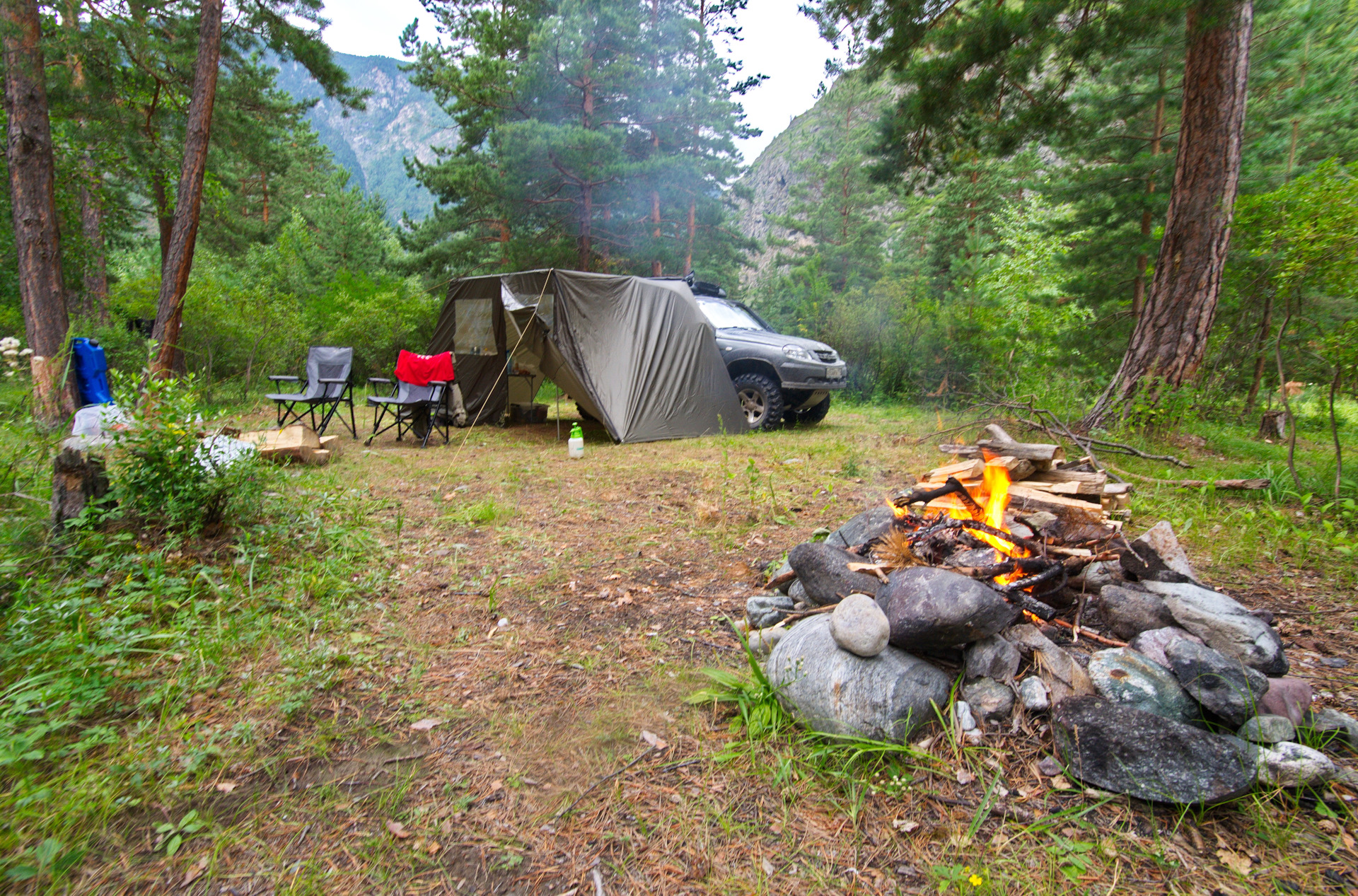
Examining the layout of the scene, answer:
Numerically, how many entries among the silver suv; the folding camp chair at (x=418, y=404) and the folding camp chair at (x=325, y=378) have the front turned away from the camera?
0

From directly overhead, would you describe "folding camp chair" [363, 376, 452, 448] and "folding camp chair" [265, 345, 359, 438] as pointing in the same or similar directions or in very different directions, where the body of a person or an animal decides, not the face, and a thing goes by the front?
same or similar directions

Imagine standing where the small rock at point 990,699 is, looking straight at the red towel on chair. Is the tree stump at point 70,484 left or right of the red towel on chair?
left

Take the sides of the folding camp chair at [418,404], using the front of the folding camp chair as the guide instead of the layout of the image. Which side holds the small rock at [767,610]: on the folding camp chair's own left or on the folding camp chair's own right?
on the folding camp chair's own left

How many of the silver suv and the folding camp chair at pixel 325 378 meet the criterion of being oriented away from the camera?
0

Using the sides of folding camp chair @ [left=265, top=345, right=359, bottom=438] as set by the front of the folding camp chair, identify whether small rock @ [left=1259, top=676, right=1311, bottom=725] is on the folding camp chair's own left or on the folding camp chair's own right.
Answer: on the folding camp chair's own left

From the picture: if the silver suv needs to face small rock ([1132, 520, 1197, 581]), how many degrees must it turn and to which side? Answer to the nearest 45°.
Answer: approximately 45° to its right

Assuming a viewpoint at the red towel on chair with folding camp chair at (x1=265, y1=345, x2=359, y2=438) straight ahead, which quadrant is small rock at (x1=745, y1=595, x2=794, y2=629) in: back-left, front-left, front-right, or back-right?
back-left

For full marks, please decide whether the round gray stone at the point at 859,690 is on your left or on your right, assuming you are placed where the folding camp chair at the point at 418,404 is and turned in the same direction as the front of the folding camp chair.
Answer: on your left

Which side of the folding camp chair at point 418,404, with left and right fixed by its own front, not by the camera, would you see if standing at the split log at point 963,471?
left

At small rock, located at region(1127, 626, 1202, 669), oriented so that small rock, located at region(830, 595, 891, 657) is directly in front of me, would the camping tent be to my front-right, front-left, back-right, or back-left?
front-right

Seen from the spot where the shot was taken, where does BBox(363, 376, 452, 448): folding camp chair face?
facing the viewer and to the left of the viewer

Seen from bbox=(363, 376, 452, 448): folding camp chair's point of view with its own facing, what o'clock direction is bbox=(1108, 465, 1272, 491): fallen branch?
The fallen branch is roughly at 9 o'clock from the folding camp chair.

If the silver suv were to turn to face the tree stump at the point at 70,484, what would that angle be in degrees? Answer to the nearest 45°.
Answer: approximately 90° to its right

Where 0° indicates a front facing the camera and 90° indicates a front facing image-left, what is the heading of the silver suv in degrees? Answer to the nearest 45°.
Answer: approximately 315°
